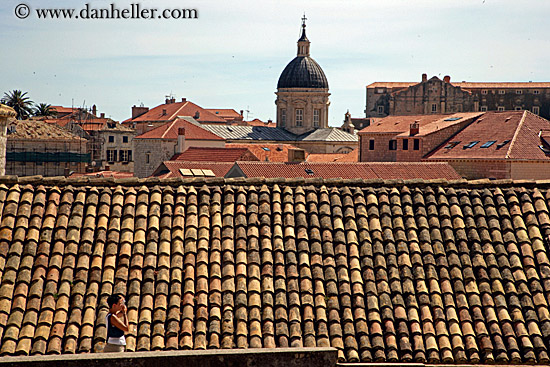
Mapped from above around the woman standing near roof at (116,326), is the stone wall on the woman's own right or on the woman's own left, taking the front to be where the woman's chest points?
on the woman's own right

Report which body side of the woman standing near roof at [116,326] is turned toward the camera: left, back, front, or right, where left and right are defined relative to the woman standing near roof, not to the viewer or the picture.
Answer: right
